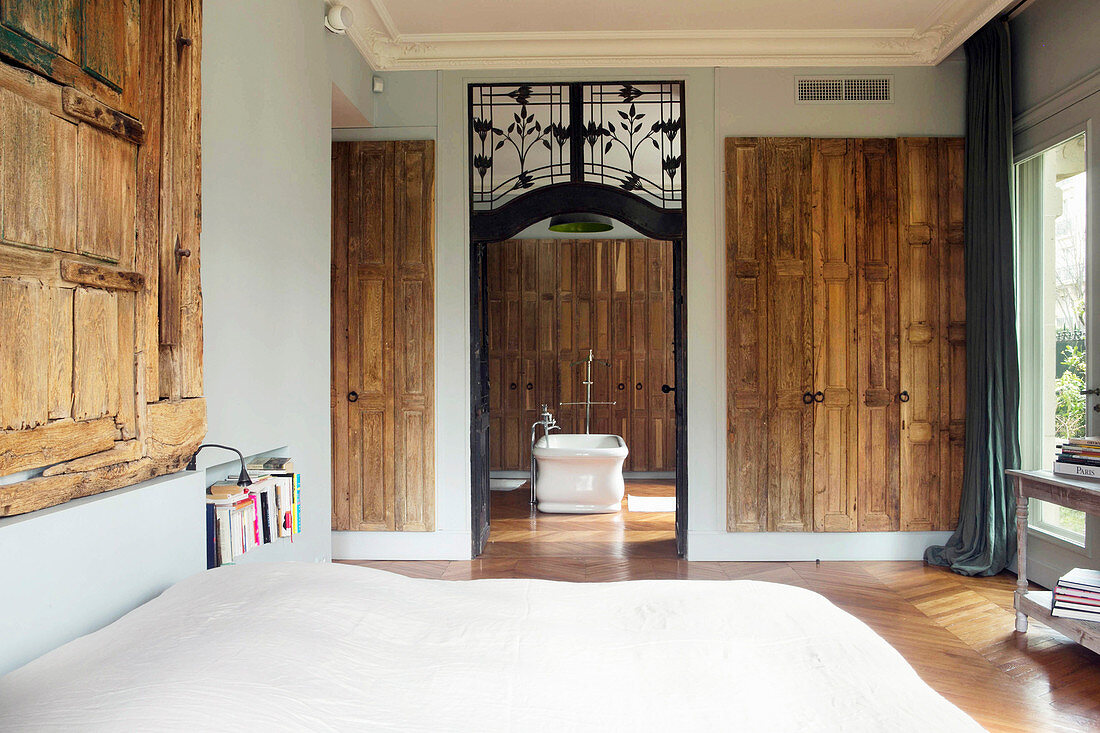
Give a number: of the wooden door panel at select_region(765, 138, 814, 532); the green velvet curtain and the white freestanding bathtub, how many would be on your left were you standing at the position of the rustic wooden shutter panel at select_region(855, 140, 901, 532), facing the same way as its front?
1

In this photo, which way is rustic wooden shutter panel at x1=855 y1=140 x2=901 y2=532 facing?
toward the camera

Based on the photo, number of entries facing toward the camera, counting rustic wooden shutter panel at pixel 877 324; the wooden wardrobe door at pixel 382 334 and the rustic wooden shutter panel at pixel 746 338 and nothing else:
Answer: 3

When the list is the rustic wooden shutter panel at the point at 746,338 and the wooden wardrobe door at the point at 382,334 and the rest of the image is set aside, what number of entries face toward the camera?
2

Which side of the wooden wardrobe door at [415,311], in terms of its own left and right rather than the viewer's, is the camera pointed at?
front

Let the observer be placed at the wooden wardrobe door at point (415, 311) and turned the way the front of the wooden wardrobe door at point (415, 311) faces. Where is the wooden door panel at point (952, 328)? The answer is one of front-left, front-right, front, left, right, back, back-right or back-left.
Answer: left

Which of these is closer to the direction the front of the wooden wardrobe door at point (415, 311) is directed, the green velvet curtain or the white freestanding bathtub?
the green velvet curtain

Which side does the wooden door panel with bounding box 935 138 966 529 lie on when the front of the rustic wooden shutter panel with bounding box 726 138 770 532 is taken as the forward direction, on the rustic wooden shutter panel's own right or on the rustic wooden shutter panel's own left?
on the rustic wooden shutter panel's own left

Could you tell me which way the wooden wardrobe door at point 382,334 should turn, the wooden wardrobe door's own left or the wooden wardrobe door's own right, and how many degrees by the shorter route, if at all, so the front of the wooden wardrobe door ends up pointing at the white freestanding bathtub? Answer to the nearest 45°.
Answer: approximately 135° to the wooden wardrobe door's own left

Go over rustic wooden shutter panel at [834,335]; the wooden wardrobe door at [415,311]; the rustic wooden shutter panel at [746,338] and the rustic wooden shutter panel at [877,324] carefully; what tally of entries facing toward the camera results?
4

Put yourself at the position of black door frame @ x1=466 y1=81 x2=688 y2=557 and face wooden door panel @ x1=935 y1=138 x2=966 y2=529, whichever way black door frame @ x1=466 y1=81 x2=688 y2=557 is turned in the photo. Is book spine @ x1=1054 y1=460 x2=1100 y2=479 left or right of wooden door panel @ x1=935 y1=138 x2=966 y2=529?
right

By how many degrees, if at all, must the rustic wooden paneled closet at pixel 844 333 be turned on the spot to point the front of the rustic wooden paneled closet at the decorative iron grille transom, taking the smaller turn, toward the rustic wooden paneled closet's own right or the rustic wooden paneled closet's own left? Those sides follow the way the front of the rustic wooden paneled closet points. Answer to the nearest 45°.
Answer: approximately 90° to the rustic wooden paneled closet's own right

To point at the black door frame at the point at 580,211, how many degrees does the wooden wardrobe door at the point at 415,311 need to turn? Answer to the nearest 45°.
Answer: approximately 90° to its left

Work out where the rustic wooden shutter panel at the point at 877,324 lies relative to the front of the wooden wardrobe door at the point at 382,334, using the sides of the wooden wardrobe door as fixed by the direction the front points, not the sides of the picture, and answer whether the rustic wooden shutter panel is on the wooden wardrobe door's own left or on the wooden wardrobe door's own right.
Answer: on the wooden wardrobe door's own left

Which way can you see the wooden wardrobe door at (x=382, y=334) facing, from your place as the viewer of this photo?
facing the viewer

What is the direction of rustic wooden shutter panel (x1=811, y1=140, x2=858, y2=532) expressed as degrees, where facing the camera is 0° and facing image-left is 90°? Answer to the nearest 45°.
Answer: approximately 0°

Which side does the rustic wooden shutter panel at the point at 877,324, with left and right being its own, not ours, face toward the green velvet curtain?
left

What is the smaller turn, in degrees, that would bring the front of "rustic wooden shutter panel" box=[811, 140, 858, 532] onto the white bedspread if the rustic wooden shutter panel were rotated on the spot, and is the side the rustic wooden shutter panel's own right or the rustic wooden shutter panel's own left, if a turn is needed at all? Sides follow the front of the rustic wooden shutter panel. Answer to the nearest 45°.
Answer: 0° — it already faces it
